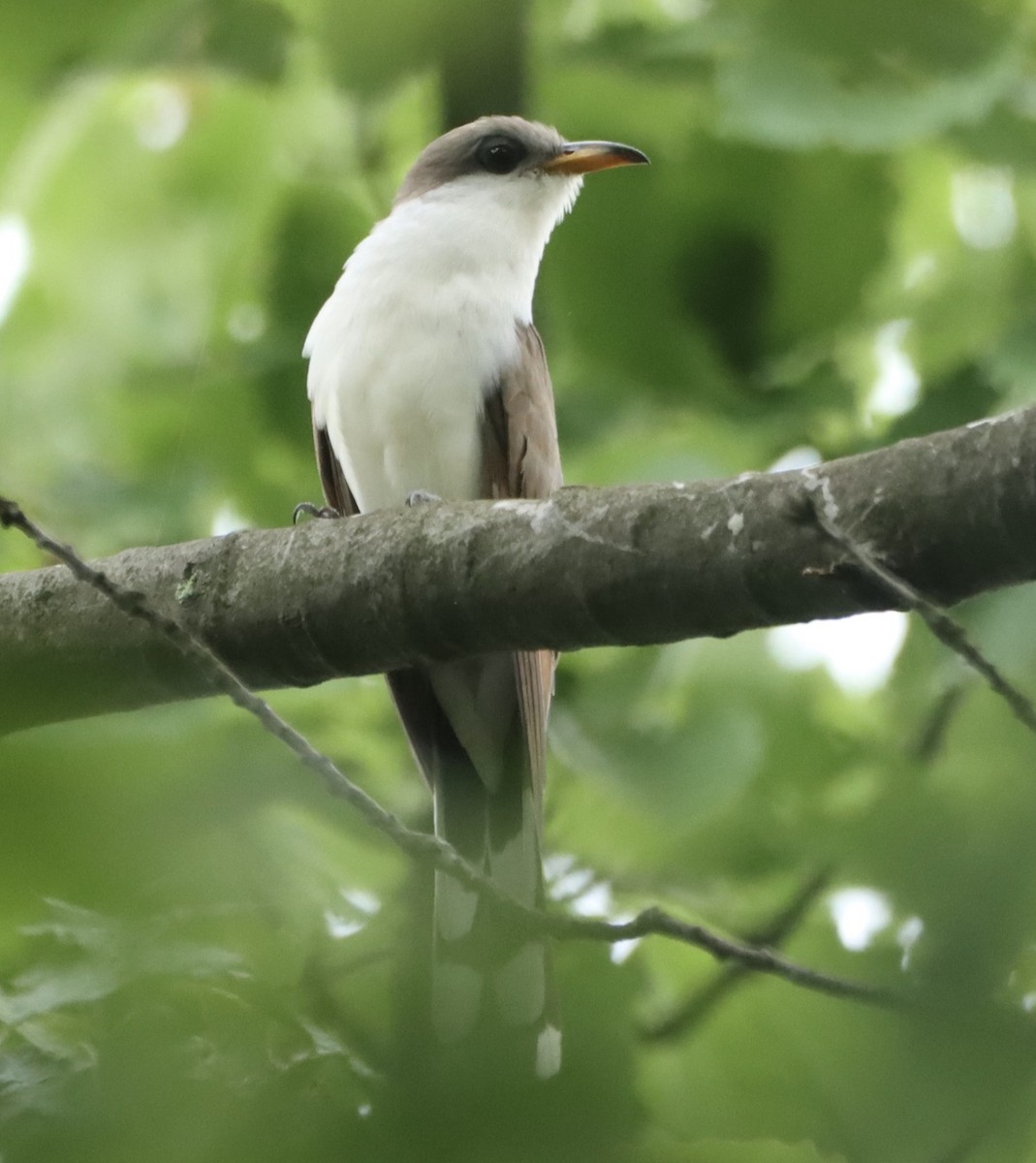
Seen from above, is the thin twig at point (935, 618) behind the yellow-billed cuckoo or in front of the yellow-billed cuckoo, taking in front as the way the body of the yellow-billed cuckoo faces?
in front

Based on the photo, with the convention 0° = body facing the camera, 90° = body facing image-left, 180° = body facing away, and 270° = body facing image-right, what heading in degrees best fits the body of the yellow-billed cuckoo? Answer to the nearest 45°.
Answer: approximately 0°
